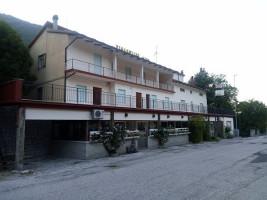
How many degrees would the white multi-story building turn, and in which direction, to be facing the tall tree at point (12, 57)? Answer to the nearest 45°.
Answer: approximately 135° to its right

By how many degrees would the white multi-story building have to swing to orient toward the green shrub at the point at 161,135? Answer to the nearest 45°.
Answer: approximately 45° to its left

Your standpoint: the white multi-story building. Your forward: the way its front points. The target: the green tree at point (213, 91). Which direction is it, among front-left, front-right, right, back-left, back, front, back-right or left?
left

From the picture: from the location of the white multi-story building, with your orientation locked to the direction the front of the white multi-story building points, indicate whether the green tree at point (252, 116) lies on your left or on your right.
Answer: on your left

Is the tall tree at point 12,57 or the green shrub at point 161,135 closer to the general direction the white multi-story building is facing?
the green shrub

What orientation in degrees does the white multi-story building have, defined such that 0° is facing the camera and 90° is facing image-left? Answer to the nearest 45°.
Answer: approximately 315°

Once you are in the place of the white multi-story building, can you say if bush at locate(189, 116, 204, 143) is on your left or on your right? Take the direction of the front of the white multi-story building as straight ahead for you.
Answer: on your left
